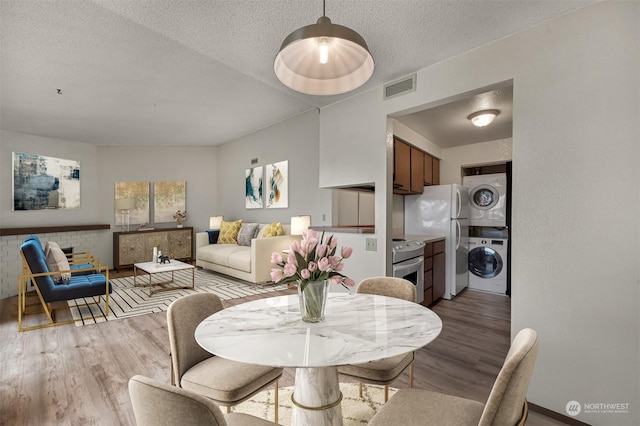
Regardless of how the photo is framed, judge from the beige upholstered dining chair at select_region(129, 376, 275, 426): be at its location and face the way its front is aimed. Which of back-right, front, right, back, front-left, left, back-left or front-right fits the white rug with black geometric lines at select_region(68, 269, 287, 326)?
front-left

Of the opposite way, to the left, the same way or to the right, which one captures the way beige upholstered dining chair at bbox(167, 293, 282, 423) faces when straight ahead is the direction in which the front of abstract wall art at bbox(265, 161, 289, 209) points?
to the left

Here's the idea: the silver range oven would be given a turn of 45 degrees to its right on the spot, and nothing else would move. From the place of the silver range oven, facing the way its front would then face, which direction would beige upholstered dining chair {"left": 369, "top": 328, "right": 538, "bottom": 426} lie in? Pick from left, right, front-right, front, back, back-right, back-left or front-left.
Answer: front

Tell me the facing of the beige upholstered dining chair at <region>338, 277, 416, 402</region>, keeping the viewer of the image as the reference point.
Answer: facing the viewer and to the left of the viewer

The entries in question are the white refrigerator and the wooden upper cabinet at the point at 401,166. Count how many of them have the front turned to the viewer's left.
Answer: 0

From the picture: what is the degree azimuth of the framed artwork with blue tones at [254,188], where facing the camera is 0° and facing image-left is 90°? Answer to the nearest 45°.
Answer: approximately 45°

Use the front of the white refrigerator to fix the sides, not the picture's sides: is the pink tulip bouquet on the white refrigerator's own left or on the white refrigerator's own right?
on the white refrigerator's own right

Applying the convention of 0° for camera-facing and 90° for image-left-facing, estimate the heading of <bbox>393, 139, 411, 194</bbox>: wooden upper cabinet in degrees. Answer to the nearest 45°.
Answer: approximately 315°

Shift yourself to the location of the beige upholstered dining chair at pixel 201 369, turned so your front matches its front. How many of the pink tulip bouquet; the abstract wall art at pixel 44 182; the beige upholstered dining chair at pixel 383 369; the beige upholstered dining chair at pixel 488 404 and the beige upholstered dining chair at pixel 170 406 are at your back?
1

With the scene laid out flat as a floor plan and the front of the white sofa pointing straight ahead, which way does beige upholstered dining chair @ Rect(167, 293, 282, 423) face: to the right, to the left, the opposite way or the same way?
to the left

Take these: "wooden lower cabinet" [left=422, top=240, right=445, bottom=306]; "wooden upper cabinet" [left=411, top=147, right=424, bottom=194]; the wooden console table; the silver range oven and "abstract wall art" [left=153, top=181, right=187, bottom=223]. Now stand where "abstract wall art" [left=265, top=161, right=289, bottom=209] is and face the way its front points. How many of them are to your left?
3

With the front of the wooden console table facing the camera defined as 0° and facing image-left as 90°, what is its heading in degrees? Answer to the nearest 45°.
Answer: approximately 315°

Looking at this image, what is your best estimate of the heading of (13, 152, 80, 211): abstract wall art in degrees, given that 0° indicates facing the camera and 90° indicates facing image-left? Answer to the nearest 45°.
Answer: approximately 315°
